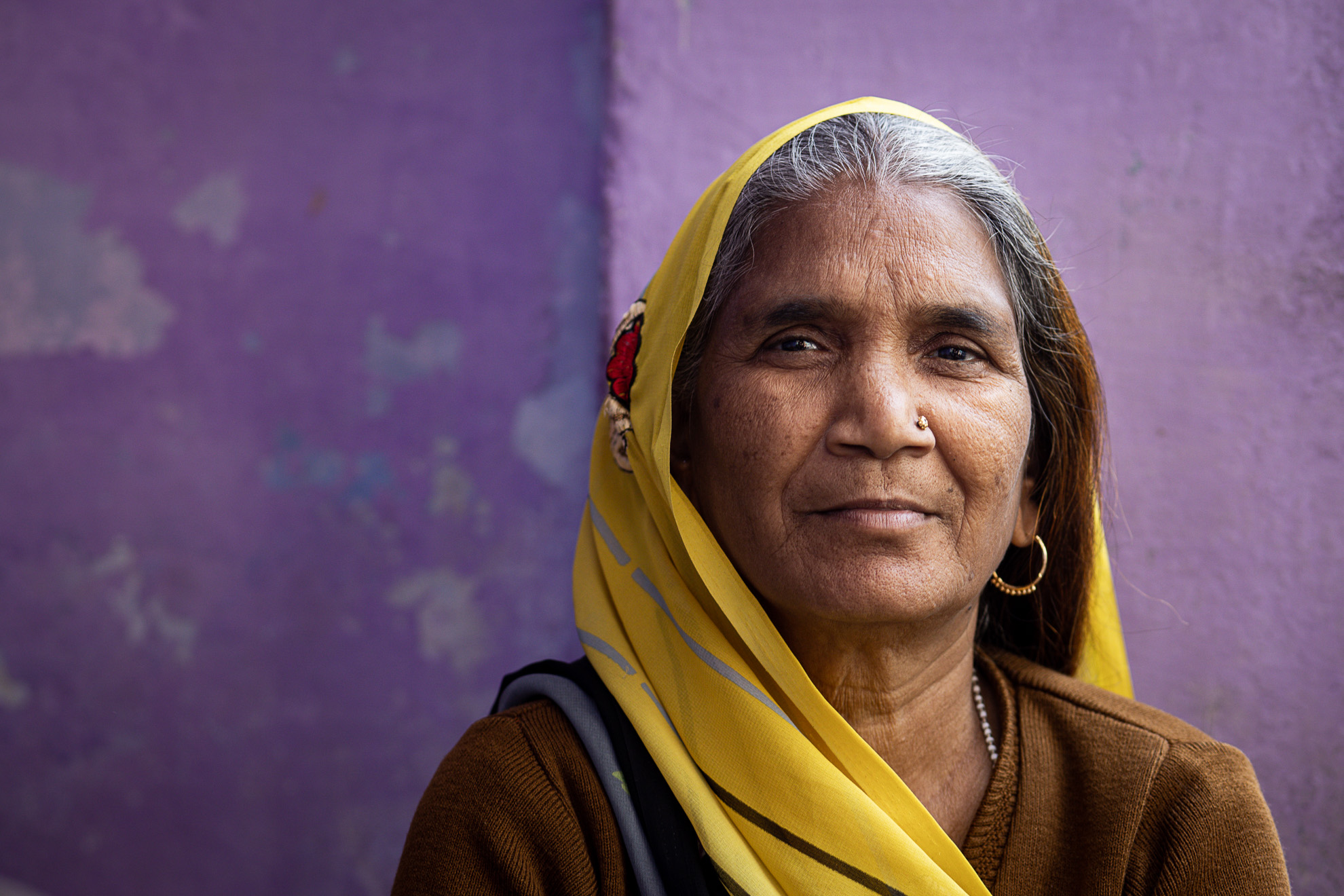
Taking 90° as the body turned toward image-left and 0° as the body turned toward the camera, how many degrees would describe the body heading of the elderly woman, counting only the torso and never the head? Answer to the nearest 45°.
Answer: approximately 0°
